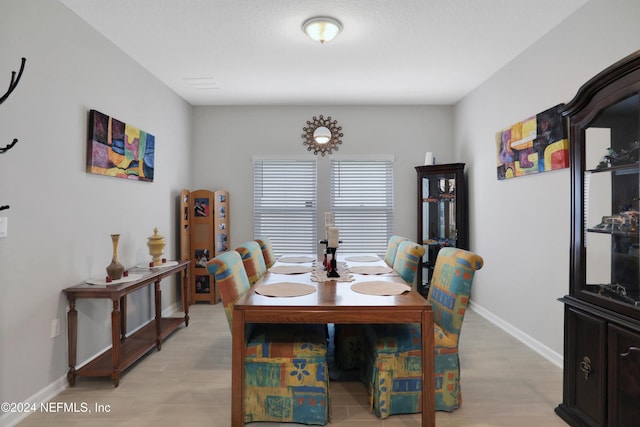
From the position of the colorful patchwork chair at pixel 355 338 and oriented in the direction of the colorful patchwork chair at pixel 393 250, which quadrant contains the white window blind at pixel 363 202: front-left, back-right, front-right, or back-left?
front-left

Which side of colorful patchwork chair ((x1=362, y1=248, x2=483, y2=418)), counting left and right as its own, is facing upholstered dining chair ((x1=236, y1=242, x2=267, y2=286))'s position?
front

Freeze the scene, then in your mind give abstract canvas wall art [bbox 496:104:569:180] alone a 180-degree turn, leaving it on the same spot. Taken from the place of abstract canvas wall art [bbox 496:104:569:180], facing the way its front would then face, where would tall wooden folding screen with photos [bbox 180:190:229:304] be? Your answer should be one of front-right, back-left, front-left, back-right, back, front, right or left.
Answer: back-left

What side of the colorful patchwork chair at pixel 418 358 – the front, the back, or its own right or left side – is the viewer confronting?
left

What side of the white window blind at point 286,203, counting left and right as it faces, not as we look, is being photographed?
front

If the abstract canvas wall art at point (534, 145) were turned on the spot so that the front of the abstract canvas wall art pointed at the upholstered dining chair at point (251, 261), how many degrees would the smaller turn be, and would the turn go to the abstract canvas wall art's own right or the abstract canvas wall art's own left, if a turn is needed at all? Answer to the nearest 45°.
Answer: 0° — it already faces it

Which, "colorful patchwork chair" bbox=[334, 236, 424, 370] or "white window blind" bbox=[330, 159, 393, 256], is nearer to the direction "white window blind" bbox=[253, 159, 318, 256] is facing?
the colorful patchwork chair

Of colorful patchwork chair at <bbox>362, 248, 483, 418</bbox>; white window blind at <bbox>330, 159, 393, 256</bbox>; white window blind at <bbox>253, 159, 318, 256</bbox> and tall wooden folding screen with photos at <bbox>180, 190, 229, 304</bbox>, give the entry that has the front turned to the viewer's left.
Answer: the colorful patchwork chair

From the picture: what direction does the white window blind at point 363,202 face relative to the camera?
toward the camera

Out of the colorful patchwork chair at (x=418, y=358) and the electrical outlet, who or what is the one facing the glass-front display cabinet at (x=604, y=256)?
the electrical outlet

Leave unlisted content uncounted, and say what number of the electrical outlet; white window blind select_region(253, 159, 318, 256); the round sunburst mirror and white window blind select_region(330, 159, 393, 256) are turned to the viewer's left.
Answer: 0

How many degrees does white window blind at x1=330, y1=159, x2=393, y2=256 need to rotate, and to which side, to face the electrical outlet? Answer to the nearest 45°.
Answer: approximately 45° to its right

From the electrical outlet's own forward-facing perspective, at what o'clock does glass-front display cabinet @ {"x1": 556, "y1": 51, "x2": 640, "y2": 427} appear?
The glass-front display cabinet is roughly at 12 o'clock from the electrical outlet.

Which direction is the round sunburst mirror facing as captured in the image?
toward the camera

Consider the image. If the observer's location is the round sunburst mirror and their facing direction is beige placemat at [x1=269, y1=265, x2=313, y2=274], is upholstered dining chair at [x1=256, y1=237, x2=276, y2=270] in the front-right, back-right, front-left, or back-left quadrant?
front-right

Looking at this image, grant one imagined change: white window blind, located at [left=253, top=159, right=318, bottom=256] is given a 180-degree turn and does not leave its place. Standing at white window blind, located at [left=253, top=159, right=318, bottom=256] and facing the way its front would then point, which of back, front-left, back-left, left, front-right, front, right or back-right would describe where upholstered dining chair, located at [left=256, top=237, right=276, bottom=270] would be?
back

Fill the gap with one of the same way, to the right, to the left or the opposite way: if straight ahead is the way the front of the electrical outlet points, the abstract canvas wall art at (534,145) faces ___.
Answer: the opposite way

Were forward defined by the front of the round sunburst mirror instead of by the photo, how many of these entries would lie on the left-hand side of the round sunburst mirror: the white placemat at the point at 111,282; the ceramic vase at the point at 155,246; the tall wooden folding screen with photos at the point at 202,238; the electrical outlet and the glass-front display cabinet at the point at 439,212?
1

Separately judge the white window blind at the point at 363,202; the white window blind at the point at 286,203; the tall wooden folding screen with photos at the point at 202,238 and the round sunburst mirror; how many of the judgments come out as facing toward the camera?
4
